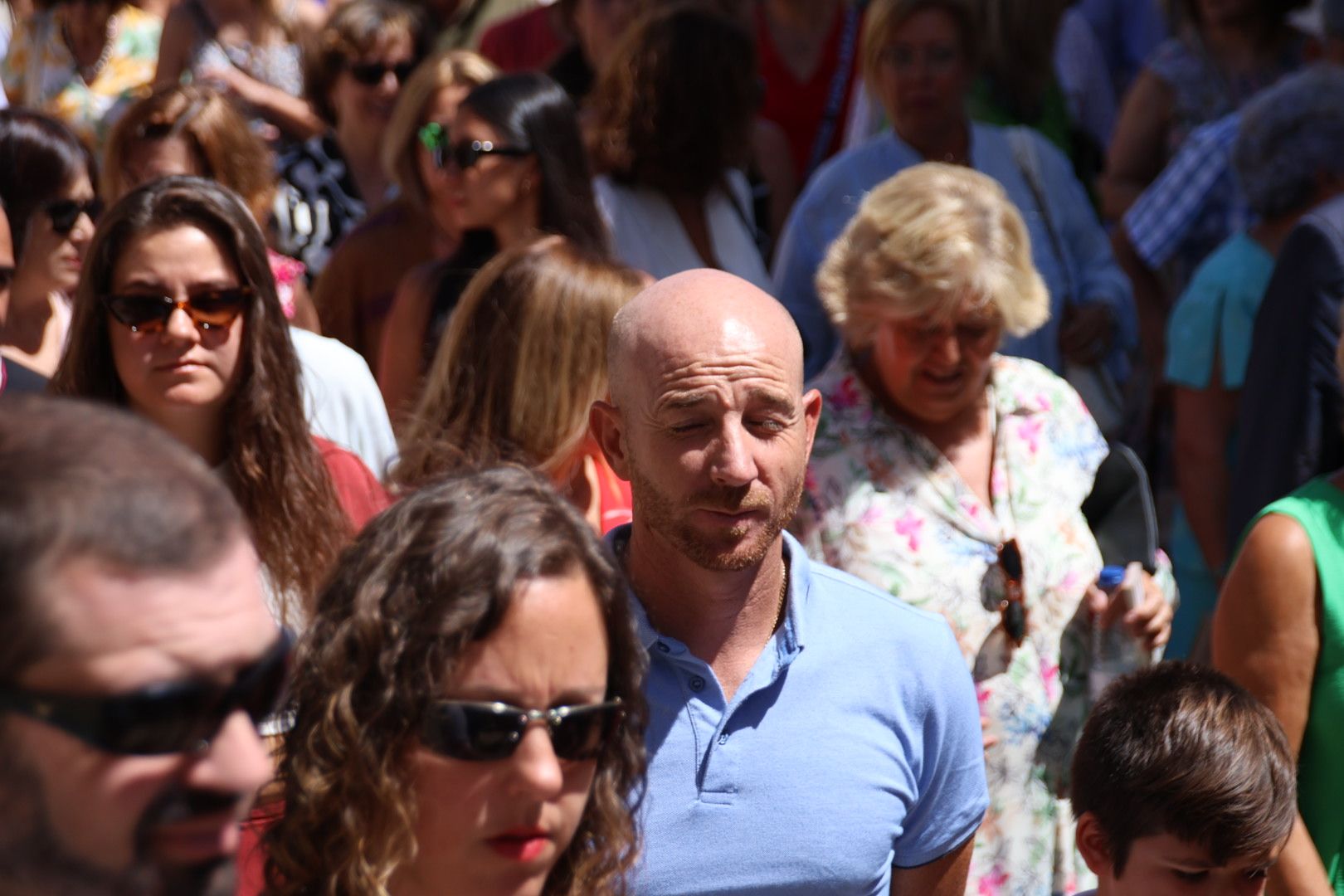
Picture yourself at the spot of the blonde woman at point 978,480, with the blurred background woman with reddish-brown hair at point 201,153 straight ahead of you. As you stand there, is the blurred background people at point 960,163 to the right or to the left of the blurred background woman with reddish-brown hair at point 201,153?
right

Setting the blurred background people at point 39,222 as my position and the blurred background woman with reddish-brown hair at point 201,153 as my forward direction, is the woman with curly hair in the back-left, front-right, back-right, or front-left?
back-right

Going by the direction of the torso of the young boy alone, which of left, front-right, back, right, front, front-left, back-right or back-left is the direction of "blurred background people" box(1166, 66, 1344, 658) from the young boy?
back-left

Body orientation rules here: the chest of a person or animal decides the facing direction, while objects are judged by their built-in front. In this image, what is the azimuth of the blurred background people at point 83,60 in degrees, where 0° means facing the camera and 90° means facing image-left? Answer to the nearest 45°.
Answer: approximately 0°

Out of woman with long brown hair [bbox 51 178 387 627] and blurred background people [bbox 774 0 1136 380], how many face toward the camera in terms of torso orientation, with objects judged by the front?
2

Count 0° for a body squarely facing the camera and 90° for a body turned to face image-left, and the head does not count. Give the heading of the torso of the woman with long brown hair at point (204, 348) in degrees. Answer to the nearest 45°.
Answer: approximately 0°

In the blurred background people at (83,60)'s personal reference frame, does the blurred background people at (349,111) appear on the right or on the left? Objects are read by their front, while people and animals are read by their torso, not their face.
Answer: on their left

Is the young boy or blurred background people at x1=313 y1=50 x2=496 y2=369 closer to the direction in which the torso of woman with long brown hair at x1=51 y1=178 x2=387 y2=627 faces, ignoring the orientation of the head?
the young boy
